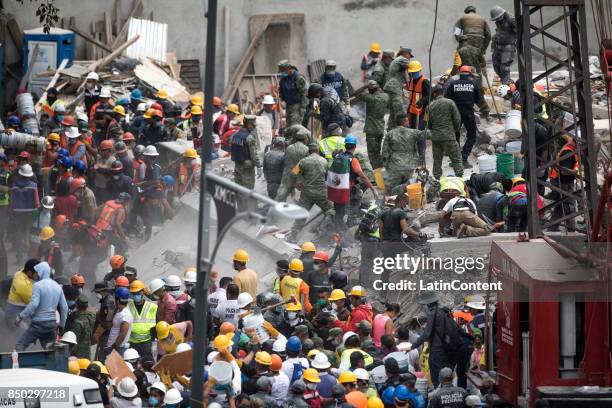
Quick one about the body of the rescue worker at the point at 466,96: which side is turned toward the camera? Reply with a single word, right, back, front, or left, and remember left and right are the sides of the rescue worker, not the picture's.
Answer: back

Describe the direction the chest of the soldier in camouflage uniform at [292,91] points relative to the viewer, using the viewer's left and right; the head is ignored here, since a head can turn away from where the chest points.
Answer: facing the viewer and to the left of the viewer

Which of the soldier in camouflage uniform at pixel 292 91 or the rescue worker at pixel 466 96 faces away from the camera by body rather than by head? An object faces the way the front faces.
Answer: the rescue worker

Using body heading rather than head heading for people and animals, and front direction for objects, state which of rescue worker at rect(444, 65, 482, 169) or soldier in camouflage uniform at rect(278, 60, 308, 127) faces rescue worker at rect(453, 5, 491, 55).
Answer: rescue worker at rect(444, 65, 482, 169)

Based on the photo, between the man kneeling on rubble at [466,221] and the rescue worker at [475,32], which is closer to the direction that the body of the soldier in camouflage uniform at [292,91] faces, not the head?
the man kneeling on rubble
